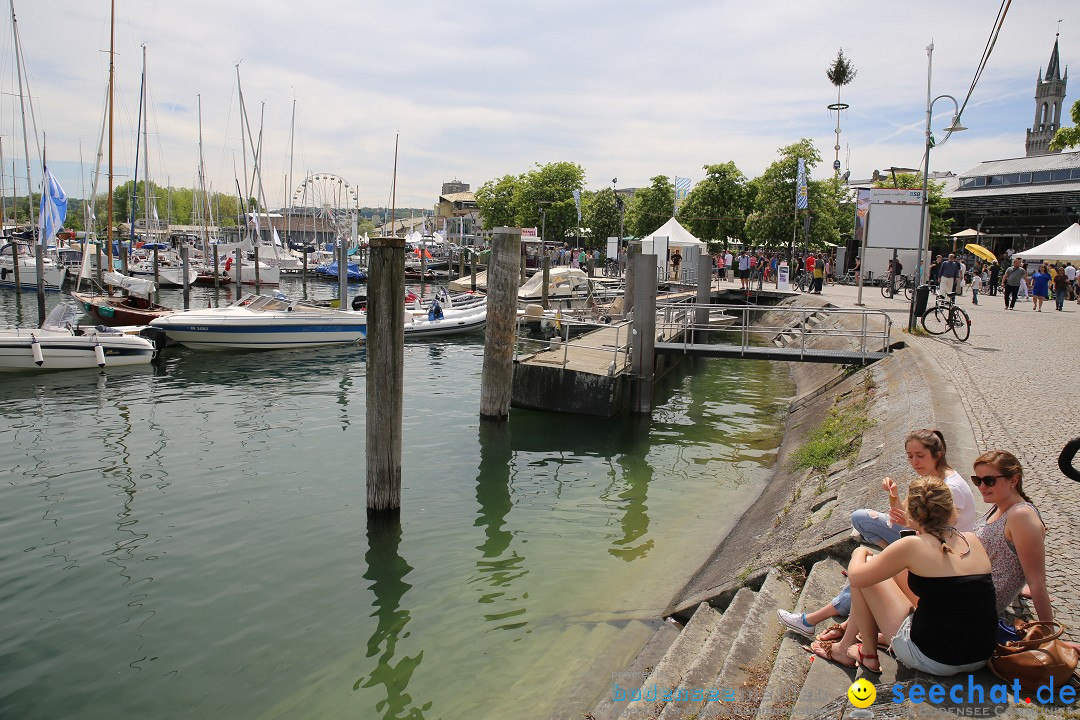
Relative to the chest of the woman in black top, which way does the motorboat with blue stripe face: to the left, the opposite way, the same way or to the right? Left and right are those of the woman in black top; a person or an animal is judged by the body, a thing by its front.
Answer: to the left

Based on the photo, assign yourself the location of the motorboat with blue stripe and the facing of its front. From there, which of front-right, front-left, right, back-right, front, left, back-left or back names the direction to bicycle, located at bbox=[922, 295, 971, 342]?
back-left

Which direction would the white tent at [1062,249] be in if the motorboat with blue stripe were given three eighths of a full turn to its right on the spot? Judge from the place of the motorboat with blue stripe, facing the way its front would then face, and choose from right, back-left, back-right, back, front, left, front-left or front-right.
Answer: front-right

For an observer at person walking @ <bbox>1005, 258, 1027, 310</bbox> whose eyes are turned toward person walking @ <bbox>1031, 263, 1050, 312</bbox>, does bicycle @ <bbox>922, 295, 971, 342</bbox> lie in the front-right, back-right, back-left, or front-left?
back-right

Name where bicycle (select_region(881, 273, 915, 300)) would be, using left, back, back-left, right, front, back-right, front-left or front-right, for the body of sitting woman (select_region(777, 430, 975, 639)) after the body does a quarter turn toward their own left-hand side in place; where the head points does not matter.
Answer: back-left

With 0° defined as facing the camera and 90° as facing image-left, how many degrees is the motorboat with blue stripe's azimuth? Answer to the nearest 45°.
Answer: approximately 90°

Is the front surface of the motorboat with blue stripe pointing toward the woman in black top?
no

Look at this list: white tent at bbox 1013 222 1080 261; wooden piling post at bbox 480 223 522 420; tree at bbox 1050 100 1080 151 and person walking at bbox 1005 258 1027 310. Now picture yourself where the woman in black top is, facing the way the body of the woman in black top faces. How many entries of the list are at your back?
0

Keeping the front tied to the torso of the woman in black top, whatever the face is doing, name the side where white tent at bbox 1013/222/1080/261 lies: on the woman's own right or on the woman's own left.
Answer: on the woman's own right

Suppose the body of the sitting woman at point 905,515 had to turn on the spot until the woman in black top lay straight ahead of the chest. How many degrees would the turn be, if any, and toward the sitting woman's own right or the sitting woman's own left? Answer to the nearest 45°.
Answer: approximately 45° to the sitting woman's own left

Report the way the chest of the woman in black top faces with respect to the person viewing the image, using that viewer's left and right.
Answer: facing away from the viewer and to the left of the viewer

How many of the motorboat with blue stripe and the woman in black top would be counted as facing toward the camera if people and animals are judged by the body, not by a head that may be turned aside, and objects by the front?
0

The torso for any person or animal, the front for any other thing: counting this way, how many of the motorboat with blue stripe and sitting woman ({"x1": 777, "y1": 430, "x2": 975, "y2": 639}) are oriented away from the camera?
0

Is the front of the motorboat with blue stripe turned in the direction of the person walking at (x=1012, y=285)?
no

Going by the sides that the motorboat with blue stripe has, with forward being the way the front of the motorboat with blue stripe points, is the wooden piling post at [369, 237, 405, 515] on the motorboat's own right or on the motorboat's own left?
on the motorboat's own left

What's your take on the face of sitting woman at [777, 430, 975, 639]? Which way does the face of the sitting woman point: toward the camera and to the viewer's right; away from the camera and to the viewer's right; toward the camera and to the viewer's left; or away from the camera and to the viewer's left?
toward the camera and to the viewer's left

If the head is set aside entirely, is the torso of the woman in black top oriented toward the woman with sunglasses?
no
